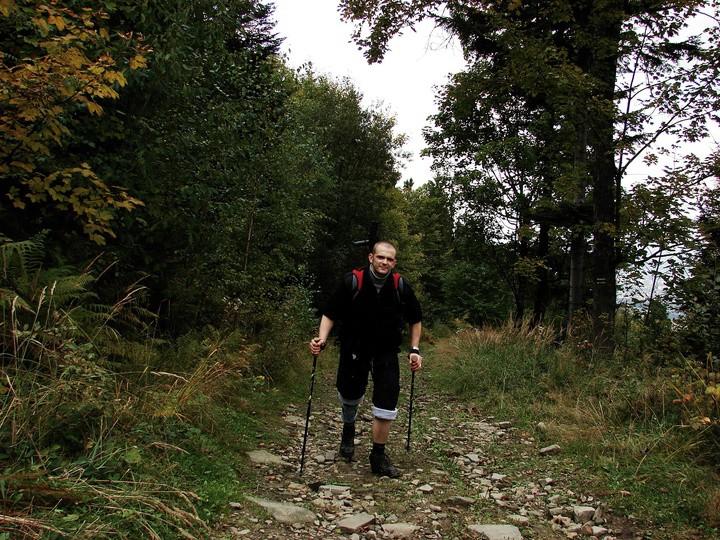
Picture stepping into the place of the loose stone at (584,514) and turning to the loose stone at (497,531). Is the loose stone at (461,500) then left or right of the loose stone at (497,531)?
right

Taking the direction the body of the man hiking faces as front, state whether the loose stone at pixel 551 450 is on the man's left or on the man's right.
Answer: on the man's left

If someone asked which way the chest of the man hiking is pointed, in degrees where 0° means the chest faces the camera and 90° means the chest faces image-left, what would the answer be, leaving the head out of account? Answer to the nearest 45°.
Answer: approximately 0°

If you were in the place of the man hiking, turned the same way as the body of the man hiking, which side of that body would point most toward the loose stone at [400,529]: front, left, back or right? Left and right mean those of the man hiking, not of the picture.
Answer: front

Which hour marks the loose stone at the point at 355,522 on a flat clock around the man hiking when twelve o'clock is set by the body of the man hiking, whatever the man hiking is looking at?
The loose stone is roughly at 12 o'clock from the man hiking.

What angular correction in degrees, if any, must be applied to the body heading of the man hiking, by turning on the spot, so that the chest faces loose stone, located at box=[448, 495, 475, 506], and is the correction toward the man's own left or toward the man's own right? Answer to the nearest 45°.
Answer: approximately 45° to the man's own left

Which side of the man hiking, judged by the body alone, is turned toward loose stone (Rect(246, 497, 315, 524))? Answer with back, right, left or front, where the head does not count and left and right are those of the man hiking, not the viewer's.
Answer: front

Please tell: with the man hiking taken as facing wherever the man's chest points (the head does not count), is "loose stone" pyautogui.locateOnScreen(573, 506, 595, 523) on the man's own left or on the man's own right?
on the man's own left
